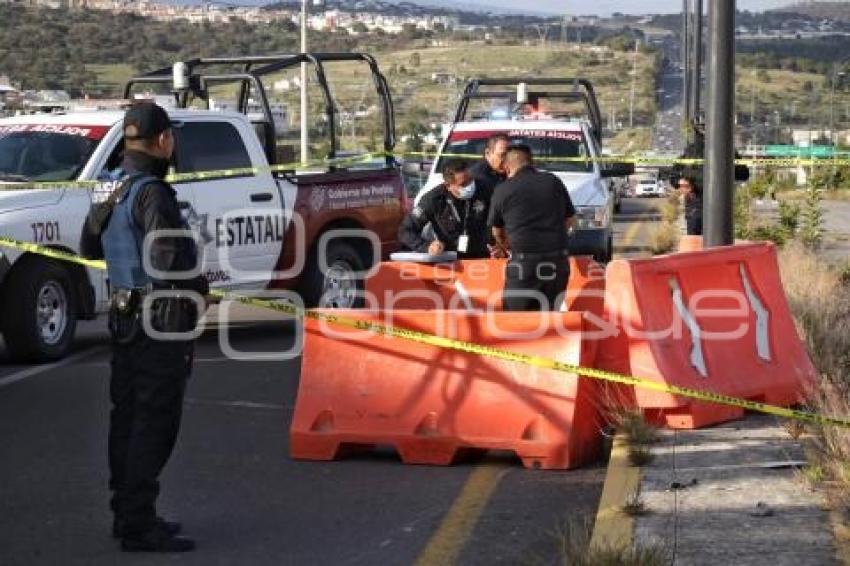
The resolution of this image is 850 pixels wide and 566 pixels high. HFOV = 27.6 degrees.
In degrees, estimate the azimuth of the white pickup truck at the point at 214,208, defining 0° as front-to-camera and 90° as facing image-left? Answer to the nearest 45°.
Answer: approximately 45°

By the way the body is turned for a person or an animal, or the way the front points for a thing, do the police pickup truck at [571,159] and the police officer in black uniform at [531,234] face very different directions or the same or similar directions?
very different directions

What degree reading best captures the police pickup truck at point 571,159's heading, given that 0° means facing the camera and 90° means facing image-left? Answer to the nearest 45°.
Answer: approximately 0°

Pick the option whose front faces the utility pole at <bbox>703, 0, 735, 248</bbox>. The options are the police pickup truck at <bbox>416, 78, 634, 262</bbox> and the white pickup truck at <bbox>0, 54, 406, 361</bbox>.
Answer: the police pickup truck

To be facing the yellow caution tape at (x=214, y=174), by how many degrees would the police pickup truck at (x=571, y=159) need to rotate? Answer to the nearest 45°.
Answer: approximately 45° to its right

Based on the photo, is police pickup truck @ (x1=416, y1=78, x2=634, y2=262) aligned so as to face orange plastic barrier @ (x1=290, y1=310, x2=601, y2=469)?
yes

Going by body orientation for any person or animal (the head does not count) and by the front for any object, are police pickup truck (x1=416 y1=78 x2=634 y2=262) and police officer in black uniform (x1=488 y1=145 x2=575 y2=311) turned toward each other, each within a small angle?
yes

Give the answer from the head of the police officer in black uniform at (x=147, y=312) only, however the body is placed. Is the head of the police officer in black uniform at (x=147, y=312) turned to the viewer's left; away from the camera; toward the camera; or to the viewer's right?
to the viewer's right

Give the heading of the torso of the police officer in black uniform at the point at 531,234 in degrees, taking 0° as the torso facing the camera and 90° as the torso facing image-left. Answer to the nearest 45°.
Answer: approximately 180°
